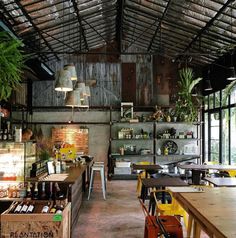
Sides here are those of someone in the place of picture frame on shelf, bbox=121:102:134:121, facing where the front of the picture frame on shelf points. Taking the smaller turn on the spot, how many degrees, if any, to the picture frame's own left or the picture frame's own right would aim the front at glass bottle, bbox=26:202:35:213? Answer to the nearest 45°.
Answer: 0° — it already faces it

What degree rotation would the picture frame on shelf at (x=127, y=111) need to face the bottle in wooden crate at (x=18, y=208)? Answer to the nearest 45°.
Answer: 0° — it already faces it

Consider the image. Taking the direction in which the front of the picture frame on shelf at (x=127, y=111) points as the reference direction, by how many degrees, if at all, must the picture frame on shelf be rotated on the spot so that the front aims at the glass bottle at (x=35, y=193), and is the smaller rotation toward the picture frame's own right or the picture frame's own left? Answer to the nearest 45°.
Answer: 0° — it already faces it

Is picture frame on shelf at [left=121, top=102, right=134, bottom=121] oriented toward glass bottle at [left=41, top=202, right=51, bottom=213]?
yes
